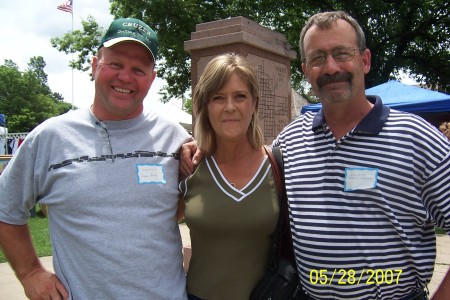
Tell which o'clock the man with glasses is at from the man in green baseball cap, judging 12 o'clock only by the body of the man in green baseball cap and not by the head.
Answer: The man with glasses is roughly at 10 o'clock from the man in green baseball cap.

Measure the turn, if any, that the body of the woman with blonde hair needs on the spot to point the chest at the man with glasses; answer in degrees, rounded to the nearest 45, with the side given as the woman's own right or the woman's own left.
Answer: approximately 45° to the woman's own left

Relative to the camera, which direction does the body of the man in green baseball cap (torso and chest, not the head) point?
toward the camera

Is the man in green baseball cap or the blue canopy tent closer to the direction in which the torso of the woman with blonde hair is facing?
the man in green baseball cap

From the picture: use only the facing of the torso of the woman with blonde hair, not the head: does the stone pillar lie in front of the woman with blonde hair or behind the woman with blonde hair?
behind

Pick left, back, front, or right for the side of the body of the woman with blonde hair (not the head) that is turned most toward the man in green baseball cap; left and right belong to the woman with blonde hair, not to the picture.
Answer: right

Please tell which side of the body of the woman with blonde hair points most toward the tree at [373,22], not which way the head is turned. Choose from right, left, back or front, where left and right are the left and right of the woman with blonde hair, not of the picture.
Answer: back

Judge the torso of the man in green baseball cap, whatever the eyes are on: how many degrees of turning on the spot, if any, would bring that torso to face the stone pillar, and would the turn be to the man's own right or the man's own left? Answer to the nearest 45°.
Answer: approximately 135° to the man's own left

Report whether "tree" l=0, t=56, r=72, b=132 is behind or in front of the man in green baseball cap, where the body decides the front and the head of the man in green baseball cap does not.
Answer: behind

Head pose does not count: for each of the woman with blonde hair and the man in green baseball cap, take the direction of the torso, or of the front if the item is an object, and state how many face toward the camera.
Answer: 2

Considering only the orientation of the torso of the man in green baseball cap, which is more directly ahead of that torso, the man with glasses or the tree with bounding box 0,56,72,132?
the man with glasses

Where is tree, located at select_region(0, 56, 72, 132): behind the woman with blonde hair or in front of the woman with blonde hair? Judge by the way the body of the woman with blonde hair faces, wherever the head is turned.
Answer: behind

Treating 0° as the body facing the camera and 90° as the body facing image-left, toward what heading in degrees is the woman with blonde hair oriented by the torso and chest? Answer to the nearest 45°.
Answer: approximately 0°
